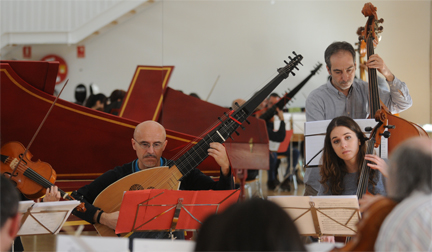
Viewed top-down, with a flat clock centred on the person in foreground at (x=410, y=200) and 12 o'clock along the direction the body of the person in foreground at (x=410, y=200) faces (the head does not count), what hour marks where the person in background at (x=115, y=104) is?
the person in background at (x=115, y=104) is roughly at 12 o'clock from the person in foreground at (x=410, y=200).

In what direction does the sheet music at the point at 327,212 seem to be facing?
away from the camera

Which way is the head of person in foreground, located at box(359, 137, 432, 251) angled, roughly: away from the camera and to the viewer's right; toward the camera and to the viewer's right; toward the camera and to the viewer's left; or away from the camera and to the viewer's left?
away from the camera and to the viewer's left

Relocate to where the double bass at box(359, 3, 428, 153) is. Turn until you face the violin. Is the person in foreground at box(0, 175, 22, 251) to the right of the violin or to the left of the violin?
left

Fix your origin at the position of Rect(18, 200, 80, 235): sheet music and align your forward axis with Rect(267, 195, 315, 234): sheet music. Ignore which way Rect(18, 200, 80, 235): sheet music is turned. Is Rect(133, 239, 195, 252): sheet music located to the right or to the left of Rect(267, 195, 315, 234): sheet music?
right

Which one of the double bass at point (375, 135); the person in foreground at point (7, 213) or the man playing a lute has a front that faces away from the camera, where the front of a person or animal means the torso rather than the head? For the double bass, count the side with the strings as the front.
the person in foreground

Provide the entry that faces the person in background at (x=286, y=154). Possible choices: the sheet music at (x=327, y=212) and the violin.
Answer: the sheet music

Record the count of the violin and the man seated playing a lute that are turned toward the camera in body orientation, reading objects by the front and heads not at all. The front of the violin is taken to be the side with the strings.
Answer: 2

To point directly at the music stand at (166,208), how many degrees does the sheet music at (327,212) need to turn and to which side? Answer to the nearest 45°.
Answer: approximately 90° to its left

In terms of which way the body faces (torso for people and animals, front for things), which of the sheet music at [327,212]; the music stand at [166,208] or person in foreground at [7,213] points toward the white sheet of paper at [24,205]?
the person in foreground
